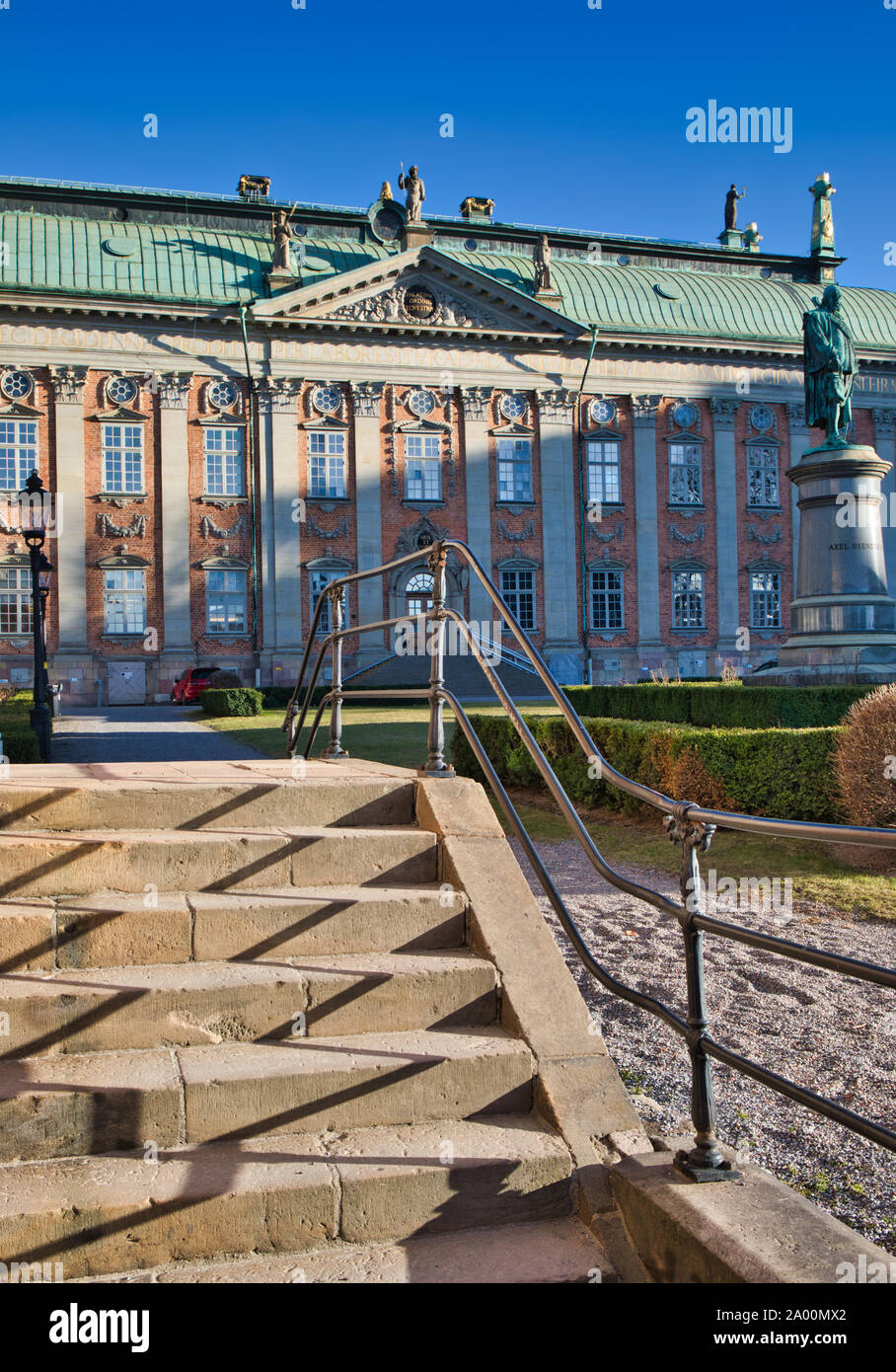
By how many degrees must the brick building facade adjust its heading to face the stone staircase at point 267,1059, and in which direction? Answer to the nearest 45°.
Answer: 0° — it already faces it

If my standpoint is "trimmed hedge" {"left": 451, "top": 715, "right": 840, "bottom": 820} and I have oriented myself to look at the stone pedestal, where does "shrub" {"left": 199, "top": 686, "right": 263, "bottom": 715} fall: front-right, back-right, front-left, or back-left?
front-left

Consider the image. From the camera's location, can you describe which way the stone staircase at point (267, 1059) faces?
facing the viewer

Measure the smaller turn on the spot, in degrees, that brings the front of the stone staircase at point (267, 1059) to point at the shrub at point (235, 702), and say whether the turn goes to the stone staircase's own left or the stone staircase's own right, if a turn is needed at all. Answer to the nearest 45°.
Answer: approximately 180°

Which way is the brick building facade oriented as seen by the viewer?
toward the camera

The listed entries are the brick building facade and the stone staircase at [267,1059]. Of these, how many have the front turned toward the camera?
2

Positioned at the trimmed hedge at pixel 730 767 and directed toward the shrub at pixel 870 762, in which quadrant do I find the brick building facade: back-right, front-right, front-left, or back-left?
back-left

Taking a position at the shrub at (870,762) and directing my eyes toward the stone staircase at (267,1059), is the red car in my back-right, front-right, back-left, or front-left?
back-right
